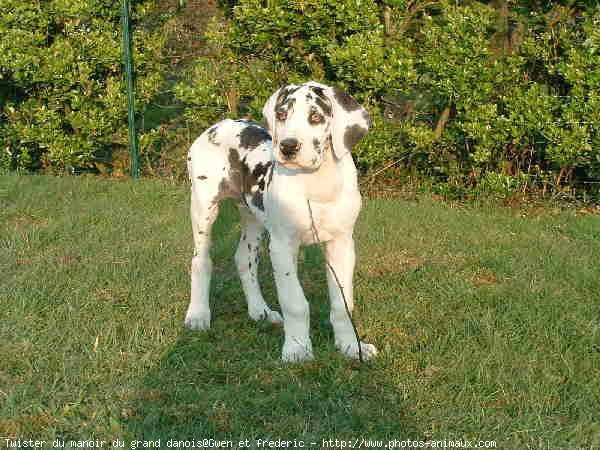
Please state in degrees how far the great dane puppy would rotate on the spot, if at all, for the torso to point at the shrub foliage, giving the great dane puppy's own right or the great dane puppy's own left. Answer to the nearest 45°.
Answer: approximately 135° to the great dane puppy's own left

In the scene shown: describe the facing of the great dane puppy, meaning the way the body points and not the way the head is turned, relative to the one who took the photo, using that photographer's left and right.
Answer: facing the viewer and to the right of the viewer

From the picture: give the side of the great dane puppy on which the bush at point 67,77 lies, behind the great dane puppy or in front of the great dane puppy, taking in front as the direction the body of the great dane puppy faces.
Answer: behind
